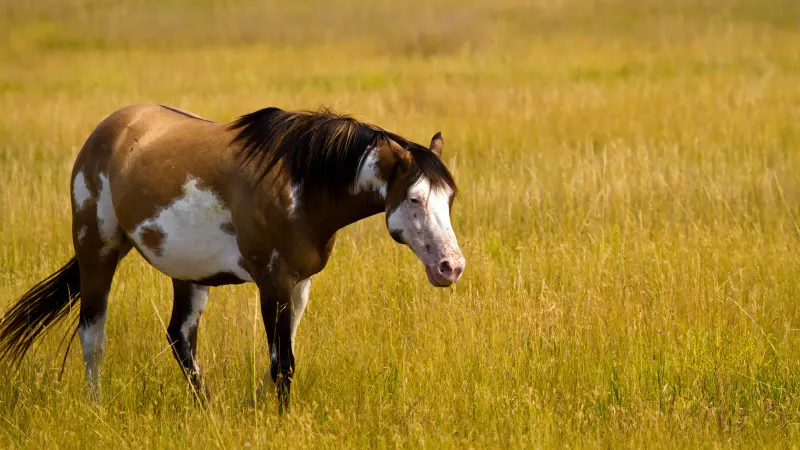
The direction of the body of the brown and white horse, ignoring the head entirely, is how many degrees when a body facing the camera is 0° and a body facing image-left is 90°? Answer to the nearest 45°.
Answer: approximately 315°
